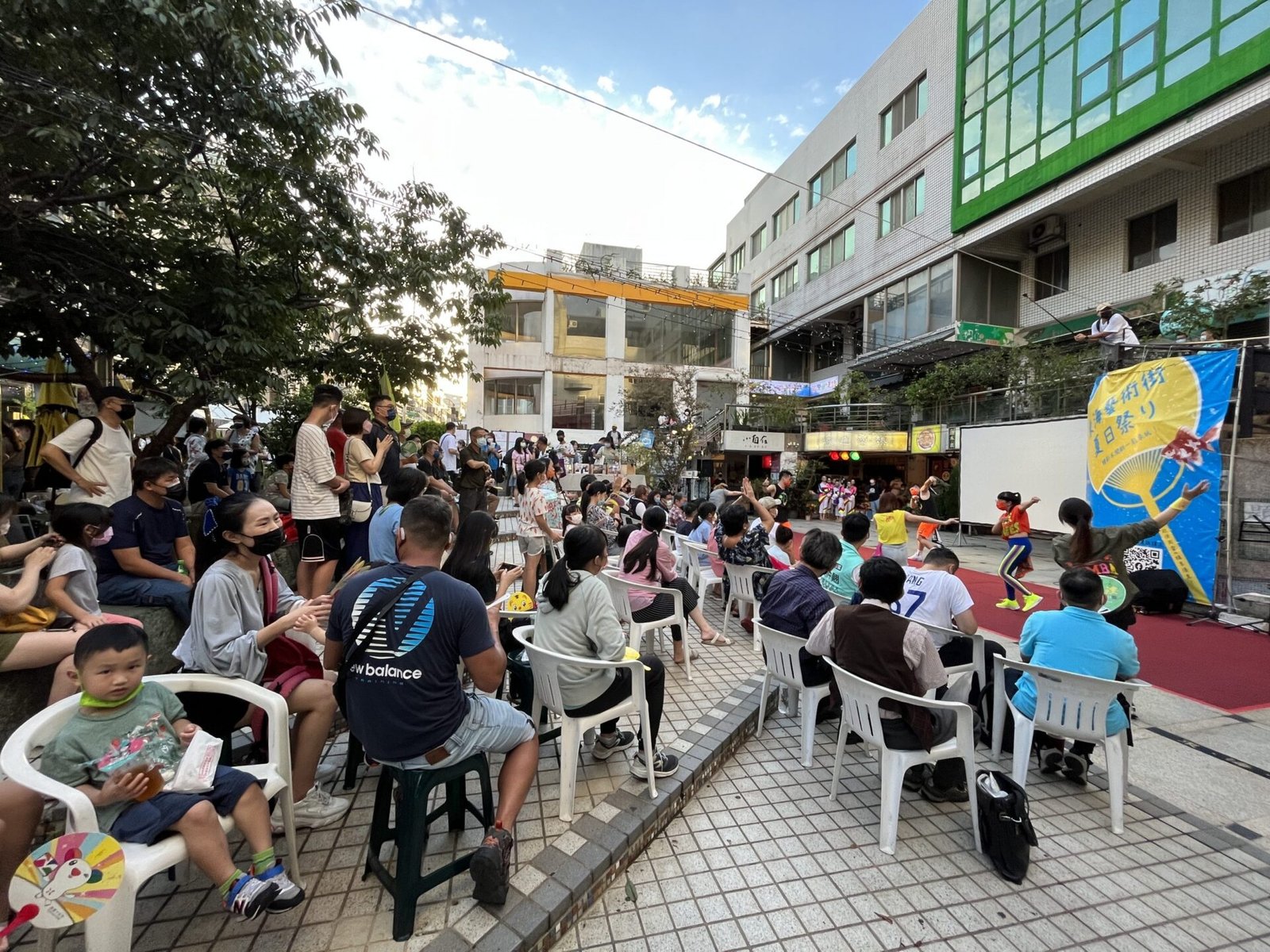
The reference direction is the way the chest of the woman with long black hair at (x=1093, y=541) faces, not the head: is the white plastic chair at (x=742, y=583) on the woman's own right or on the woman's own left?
on the woman's own left

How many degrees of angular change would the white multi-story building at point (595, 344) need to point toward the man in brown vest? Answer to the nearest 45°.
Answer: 0° — it already faces them

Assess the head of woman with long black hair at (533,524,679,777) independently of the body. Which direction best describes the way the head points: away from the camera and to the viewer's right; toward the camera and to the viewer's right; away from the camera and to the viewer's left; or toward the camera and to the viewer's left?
away from the camera and to the viewer's right

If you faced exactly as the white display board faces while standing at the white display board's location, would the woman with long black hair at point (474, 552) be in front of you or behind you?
in front

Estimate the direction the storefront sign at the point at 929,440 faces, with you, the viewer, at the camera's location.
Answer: facing the viewer

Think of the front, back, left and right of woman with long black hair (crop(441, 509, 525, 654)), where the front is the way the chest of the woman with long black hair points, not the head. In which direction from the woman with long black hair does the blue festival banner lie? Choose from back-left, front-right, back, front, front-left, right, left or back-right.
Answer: front

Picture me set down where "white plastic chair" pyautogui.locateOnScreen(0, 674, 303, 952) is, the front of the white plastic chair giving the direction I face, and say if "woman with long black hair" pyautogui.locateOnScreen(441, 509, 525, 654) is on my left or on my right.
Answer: on my left

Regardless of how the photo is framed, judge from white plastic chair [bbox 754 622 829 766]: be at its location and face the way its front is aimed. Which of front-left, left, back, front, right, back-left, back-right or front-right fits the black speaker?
front

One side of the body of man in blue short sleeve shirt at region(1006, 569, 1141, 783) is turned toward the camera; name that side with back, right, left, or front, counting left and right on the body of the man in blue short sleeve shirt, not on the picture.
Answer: back

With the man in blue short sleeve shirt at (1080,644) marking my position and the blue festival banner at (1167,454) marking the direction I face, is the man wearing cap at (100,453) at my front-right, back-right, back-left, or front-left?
back-left

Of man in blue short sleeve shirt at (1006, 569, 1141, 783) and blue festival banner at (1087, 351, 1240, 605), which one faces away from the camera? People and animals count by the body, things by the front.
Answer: the man in blue short sleeve shirt

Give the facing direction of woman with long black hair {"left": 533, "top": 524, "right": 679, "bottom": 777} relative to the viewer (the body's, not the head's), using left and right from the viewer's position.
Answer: facing away from the viewer and to the right of the viewer

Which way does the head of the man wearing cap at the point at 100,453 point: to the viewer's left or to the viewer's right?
to the viewer's right

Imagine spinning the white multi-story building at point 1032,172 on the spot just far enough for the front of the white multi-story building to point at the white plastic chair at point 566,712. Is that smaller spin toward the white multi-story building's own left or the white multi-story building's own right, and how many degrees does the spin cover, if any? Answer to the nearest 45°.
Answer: approximately 45° to the white multi-story building's own left

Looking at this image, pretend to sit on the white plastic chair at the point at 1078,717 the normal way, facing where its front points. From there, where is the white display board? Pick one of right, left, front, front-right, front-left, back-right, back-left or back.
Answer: front
